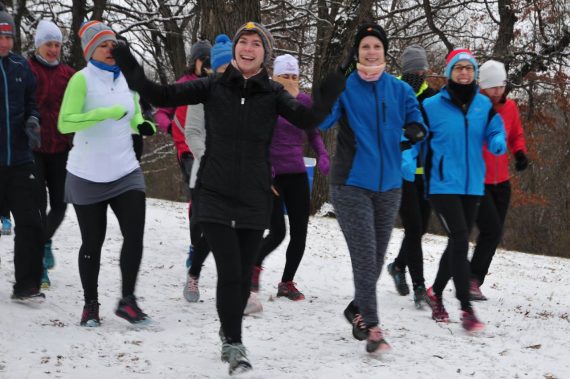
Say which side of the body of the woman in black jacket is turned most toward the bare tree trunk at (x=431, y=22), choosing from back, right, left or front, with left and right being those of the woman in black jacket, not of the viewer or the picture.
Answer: back

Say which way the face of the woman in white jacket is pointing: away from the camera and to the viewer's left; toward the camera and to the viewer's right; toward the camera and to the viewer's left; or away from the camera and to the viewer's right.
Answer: toward the camera and to the viewer's right

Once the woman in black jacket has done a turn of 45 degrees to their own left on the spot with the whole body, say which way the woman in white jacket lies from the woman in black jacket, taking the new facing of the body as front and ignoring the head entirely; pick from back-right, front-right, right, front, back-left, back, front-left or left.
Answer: back

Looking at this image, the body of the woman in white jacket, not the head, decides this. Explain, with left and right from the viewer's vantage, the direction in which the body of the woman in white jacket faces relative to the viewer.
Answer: facing the viewer and to the right of the viewer

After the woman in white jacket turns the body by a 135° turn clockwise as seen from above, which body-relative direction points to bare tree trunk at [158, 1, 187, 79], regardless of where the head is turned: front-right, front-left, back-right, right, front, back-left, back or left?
right

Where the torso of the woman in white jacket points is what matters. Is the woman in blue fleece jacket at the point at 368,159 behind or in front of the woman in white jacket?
in front

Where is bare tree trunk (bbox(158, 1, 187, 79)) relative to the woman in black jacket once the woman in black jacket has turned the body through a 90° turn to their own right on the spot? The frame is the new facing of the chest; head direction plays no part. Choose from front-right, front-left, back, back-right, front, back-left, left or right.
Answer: right

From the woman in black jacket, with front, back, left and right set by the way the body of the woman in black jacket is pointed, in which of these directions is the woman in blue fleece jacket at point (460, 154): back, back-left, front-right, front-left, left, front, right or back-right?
back-left

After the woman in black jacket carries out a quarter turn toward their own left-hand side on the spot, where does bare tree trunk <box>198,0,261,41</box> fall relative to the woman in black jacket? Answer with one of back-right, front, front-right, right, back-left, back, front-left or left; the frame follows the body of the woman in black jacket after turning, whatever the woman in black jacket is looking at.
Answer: left

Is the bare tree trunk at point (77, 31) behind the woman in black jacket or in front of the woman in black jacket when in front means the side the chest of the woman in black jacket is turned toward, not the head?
behind

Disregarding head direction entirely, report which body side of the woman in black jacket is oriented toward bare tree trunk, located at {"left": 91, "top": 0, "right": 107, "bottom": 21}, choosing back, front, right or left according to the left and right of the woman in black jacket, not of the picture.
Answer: back

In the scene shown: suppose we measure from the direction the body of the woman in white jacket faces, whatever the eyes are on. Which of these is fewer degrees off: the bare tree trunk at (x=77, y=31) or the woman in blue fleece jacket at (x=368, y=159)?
the woman in blue fleece jacket

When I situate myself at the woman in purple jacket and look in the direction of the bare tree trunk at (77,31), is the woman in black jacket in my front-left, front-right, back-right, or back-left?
back-left

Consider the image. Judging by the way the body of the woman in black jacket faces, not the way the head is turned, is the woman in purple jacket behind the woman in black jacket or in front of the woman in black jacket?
behind
